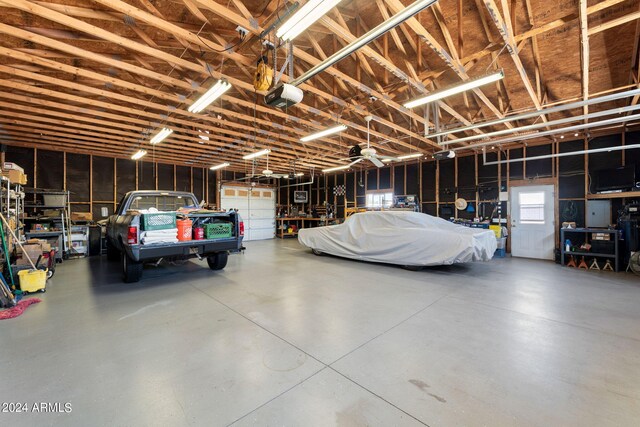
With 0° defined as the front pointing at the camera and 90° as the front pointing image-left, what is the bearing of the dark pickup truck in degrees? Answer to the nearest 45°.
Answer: approximately 135°

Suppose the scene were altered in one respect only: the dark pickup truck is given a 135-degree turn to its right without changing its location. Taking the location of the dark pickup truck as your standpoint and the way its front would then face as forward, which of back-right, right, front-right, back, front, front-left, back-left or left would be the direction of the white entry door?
front

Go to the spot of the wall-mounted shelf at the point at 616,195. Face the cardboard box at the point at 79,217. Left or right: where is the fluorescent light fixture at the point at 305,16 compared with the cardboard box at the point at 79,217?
left

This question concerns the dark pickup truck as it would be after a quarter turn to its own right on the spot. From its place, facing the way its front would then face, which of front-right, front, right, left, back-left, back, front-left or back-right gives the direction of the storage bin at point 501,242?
front-right

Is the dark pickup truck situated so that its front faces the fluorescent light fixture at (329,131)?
no

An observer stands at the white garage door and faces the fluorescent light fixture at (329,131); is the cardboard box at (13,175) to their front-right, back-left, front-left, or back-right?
front-right
